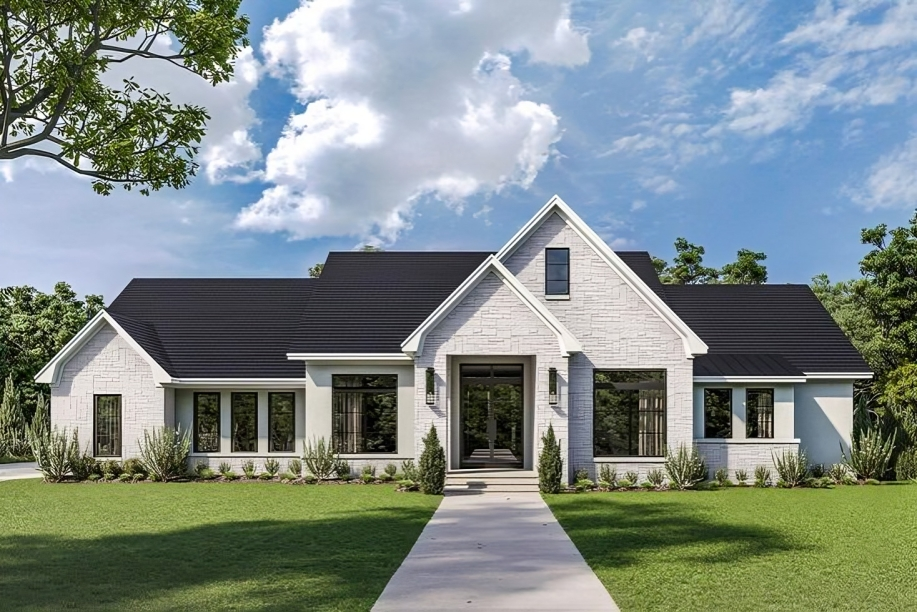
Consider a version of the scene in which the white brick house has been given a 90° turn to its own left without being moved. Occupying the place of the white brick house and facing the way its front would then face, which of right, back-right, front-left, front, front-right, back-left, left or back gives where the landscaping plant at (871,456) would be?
front

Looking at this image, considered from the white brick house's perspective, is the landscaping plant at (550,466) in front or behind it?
in front

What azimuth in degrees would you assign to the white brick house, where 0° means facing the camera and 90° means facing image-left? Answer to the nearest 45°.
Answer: approximately 0°

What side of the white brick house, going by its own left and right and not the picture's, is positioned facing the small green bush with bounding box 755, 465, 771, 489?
left

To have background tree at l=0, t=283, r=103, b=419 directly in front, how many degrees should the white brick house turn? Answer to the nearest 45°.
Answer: approximately 135° to its right

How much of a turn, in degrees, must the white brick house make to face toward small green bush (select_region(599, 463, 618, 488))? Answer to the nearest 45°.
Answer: approximately 45° to its left

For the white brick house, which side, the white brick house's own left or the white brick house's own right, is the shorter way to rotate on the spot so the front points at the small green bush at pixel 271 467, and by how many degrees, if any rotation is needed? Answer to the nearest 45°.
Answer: approximately 90° to the white brick house's own right
